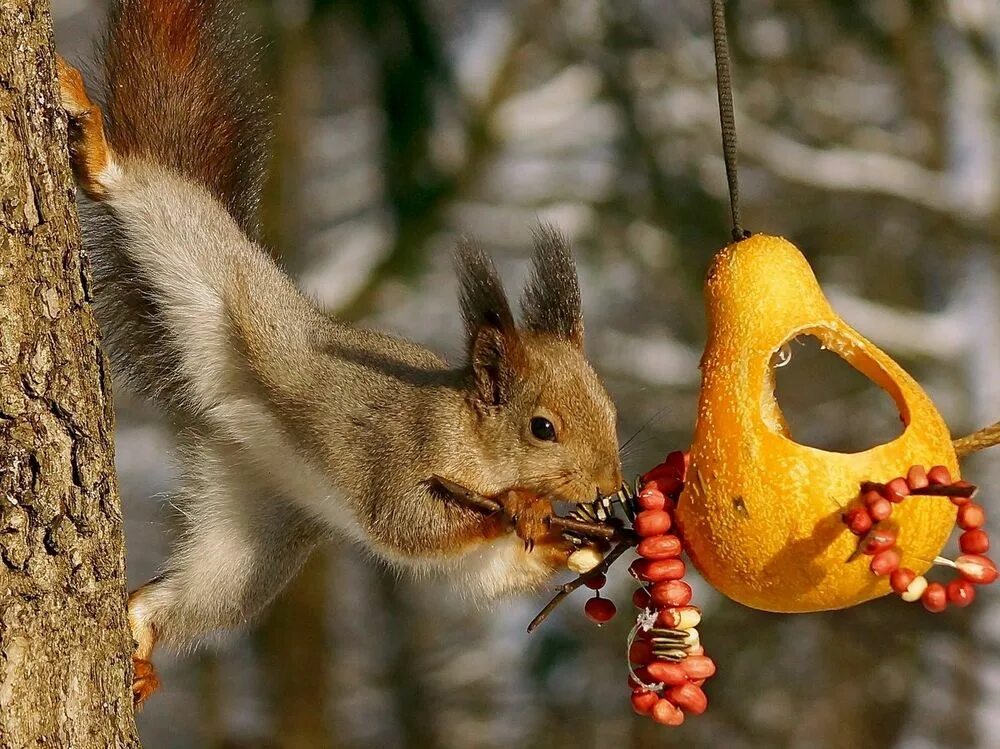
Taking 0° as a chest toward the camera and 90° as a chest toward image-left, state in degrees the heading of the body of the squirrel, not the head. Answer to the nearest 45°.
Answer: approximately 270°

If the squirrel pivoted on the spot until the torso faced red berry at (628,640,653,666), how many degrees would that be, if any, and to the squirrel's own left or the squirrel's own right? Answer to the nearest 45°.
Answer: approximately 45° to the squirrel's own right

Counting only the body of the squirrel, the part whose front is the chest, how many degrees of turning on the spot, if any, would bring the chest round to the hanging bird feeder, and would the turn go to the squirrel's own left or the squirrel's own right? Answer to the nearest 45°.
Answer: approximately 45° to the squirrel's own right

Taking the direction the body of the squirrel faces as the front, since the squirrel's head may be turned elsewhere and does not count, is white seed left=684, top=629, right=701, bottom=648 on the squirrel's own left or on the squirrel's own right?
on the squirrel's own right

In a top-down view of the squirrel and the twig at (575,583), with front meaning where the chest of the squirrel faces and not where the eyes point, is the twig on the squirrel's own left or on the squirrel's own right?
on the squirrel's own right

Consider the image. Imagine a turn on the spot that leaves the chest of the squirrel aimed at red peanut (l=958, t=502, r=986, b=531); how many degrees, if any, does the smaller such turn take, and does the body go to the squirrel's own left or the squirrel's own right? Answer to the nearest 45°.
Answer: approximately 45° to the squirrel's own right

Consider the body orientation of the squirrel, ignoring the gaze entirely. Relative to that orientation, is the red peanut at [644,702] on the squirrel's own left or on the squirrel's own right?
on the squirrel's own right

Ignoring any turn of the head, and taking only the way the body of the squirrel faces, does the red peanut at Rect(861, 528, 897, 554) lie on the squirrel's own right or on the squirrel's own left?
on the squirrel's own right
